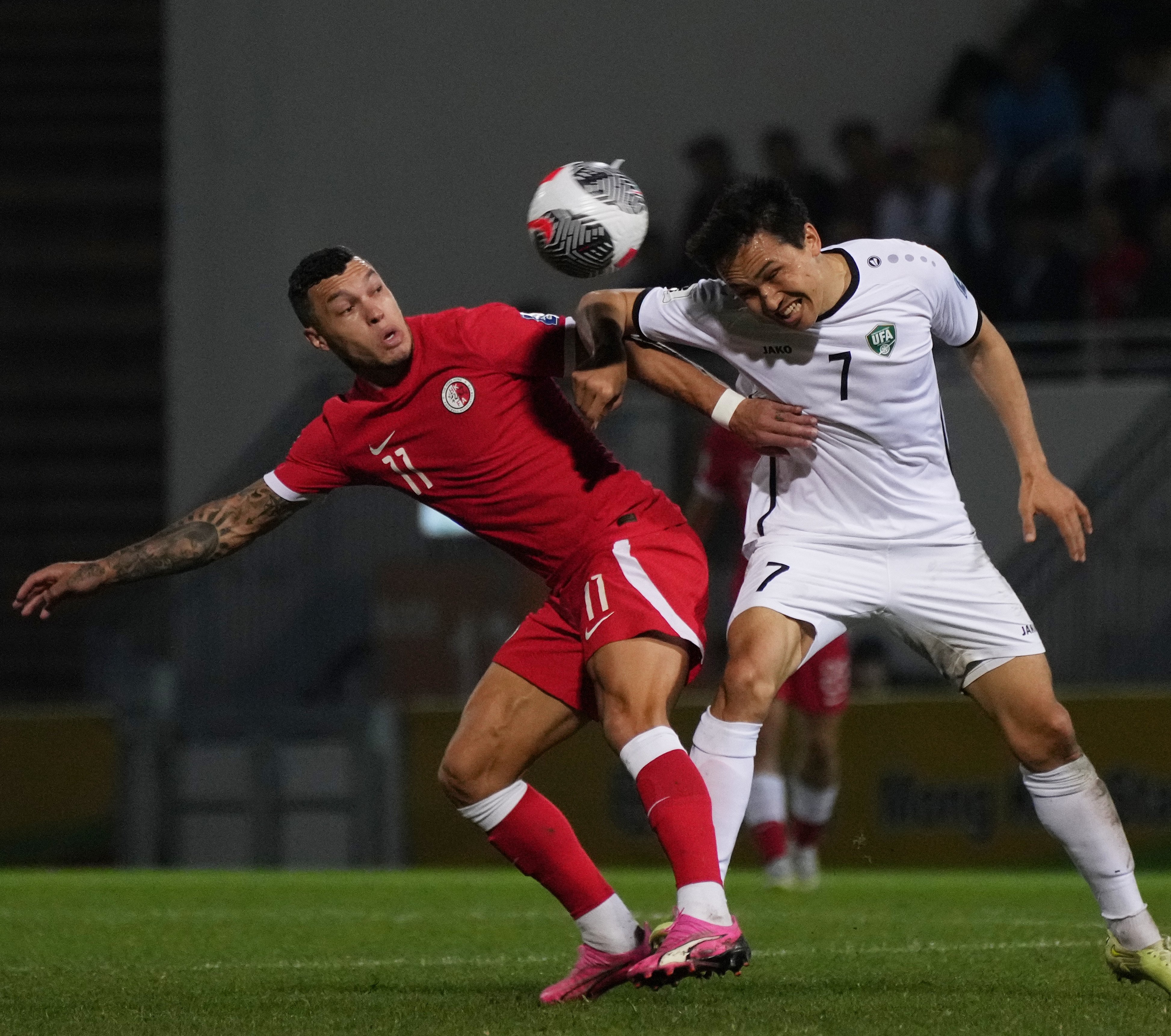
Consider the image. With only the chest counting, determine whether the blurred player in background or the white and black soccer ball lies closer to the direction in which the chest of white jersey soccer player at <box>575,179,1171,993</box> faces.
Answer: the white and black soccer ball

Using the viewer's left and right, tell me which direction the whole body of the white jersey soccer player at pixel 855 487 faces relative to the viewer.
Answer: facing the viewer

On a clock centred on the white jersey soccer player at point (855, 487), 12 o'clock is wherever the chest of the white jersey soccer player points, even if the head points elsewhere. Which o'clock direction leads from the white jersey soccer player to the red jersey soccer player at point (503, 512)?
The red jersey soccer player is roughly at 3 o'clock from the white jersey soccer player.

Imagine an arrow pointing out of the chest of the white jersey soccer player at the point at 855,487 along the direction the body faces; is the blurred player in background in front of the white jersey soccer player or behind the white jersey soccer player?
behind

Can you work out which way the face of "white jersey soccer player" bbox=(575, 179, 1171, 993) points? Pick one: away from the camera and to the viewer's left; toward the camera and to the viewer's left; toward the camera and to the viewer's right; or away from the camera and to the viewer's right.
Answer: toward the camera and to the viewer's left

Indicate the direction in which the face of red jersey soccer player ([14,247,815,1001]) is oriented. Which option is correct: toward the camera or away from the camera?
toward the camera

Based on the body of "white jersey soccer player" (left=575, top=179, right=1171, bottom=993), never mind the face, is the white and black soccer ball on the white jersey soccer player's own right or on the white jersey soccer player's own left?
on the white jersey soccer player's own right

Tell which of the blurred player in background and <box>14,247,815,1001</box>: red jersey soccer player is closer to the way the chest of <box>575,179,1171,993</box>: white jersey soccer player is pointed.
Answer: the red jersey soccer player
